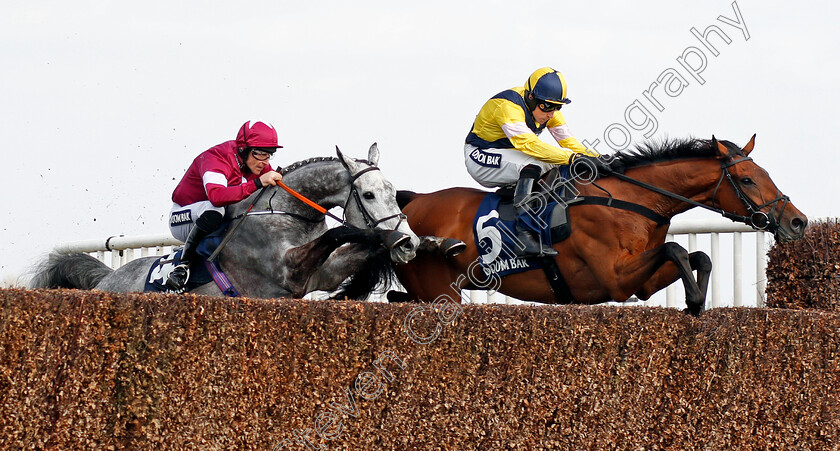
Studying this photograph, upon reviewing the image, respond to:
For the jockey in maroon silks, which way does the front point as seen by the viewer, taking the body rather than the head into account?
to the viewer's right

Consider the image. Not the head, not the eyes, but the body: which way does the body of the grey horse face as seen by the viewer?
to the viewer's right

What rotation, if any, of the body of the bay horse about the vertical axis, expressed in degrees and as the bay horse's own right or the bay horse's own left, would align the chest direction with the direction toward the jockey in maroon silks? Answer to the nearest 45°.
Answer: approximately 180°

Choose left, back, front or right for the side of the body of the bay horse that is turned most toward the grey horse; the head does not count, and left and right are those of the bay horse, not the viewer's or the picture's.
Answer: back

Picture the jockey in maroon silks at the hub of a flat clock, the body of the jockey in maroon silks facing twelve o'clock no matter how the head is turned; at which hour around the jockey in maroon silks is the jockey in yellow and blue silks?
The jockey in yellow and blue silks is roughly at 12 o'clock from the jockey in maroon silks.

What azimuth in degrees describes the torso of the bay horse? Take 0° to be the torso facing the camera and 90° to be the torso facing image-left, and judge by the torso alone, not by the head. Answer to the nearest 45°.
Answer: approximately 270°

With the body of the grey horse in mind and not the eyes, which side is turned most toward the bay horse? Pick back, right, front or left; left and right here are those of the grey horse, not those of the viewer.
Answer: front

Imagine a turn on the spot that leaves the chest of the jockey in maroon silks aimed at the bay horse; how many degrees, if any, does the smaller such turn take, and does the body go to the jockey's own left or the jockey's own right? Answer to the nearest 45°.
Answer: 0° — they already face it
